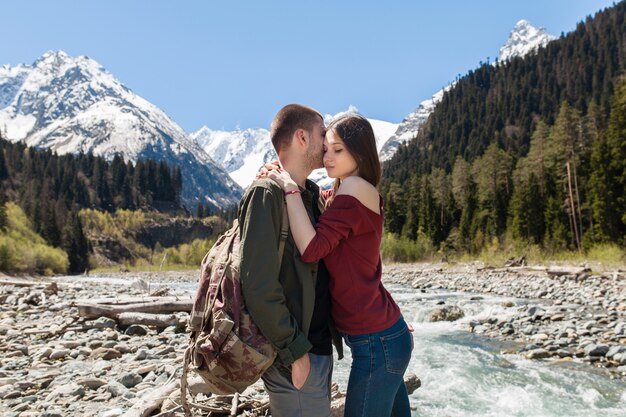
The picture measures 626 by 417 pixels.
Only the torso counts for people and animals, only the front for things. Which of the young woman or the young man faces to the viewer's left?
the young woman

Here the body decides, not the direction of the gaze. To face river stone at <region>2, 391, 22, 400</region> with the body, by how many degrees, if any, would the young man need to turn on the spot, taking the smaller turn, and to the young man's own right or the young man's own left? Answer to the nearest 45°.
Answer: approximately 135° to the young man's own left

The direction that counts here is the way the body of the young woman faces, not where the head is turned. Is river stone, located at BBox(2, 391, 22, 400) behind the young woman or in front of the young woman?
in front

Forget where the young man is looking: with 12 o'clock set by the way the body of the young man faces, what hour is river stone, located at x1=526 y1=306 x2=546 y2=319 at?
The river stone is roughly at 10 o'clock from the young man.

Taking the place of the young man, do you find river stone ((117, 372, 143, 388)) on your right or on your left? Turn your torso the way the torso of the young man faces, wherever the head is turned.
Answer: on your left

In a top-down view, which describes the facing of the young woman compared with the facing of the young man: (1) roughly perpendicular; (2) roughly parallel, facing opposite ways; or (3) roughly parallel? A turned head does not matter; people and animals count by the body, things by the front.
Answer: roughly parallel, facing opposite ways

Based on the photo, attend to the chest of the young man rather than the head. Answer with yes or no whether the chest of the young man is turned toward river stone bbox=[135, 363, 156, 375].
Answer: no

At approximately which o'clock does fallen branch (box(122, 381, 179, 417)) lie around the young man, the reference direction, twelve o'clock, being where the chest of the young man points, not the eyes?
The fallen branch is roughly at 8 o'clock from the young man.

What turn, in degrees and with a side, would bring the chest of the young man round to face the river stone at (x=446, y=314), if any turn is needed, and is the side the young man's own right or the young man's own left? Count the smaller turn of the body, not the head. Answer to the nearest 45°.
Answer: approximately 90° to the young man's own left

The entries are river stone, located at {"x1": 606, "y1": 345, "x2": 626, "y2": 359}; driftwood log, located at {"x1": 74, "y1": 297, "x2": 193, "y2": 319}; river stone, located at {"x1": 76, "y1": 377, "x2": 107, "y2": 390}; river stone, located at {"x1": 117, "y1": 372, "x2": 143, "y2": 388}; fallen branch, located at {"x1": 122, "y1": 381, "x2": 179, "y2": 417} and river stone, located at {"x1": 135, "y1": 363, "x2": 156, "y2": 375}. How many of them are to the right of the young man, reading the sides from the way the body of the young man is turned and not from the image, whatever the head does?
0

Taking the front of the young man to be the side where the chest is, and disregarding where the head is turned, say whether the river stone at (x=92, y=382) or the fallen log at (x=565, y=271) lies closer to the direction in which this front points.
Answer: the fallen log

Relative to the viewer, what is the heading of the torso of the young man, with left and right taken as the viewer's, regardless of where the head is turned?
facing to the right of the viewer

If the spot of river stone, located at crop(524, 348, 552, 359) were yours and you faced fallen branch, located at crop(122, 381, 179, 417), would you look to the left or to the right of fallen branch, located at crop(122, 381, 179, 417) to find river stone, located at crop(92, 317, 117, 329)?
right

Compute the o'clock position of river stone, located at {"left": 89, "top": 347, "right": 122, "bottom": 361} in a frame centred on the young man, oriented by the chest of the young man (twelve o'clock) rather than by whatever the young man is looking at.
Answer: The river stone is roughly at 8 o'clock from the young man.

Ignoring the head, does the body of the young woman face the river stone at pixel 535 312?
no

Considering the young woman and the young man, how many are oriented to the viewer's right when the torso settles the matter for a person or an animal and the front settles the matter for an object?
1

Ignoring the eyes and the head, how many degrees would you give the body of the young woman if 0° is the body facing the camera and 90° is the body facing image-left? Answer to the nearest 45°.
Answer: approximately 90°

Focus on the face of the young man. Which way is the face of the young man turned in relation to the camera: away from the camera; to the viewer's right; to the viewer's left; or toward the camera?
to the viewer's right

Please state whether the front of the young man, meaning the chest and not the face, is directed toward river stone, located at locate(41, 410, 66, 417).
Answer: no
